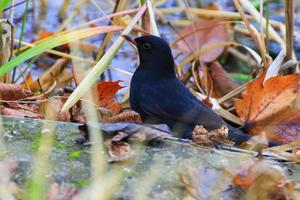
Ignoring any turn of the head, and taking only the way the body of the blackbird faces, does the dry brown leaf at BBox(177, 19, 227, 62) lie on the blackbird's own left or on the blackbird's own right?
on the blackbird's own right

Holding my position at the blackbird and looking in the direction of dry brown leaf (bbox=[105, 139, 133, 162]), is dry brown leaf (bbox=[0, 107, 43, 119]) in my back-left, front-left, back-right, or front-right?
front-right

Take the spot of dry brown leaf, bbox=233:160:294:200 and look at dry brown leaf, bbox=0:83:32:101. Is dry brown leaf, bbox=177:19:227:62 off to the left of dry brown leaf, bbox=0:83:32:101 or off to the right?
right

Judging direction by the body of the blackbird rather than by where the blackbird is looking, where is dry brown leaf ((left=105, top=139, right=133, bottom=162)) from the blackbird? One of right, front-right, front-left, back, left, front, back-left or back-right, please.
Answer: left

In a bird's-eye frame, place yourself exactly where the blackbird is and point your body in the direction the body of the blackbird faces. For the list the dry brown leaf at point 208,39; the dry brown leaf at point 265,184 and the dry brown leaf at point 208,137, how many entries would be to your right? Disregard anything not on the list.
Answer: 1

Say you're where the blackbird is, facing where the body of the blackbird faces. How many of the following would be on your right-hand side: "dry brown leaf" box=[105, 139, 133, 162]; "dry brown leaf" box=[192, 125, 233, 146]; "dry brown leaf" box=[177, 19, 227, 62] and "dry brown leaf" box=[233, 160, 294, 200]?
1

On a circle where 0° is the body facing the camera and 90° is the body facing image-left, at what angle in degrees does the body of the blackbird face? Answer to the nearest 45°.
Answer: approximately 90°

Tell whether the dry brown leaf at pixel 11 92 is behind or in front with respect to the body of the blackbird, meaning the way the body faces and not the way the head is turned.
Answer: in front

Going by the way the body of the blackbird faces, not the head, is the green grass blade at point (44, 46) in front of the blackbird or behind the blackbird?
in front

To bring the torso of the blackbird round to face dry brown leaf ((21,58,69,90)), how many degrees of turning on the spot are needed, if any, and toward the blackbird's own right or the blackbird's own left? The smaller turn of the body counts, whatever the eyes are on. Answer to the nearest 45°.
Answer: approximately 45° to the blackbird's own right
